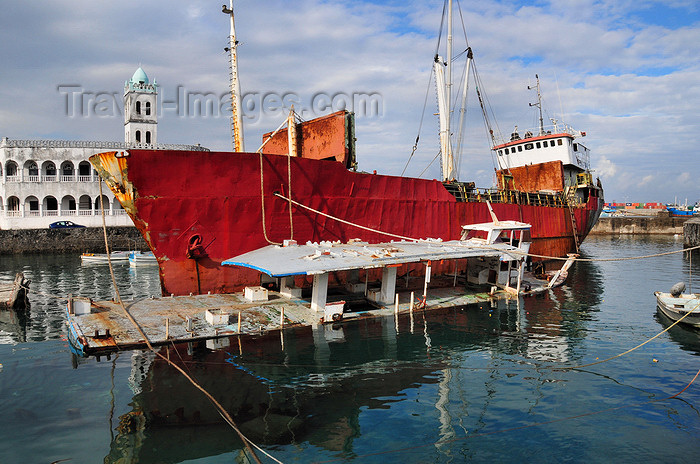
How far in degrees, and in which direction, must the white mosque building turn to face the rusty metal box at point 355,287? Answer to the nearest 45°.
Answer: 0° — it already faces it

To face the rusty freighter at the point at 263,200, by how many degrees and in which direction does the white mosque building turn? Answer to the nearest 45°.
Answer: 0° — it already faces it

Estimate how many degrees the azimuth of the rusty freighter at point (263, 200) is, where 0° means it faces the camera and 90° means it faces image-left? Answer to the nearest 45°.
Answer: approximately 45°

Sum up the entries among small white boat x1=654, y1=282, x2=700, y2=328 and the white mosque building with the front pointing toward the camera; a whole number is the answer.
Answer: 1

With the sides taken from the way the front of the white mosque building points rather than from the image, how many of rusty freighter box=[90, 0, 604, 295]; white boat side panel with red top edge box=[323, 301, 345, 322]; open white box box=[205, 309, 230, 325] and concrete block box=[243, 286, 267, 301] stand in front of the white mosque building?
4

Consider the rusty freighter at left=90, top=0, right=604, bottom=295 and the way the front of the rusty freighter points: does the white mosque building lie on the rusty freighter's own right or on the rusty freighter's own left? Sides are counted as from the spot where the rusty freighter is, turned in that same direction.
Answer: on the rusty freighter's own right

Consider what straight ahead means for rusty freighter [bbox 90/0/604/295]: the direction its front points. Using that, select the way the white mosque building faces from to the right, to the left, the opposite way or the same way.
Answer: to the left
